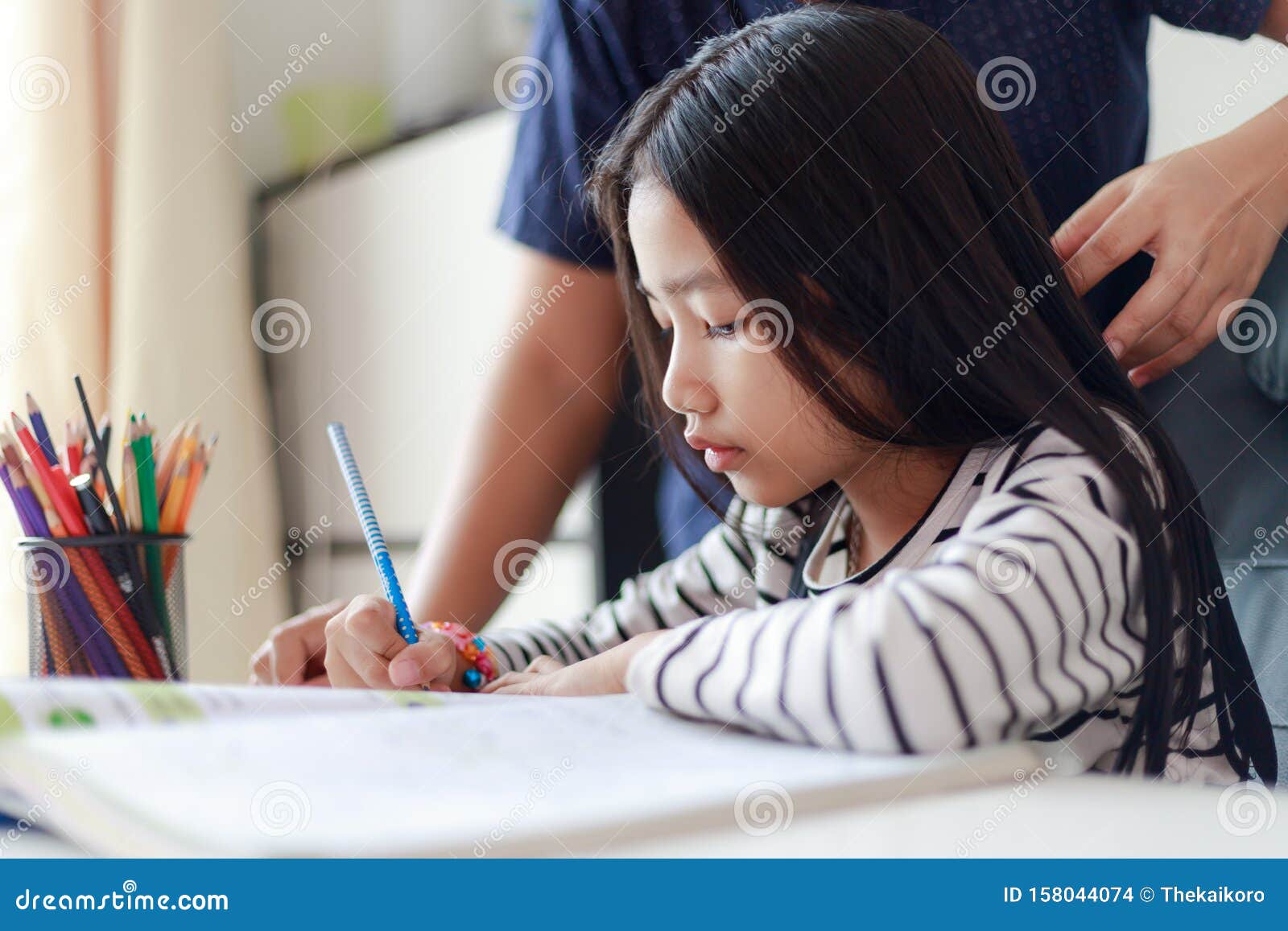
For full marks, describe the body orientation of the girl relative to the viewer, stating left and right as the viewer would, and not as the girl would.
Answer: facing the viewer and to the left of the viewer

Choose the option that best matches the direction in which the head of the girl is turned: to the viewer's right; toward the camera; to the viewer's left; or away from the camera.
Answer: to the viewer's left
